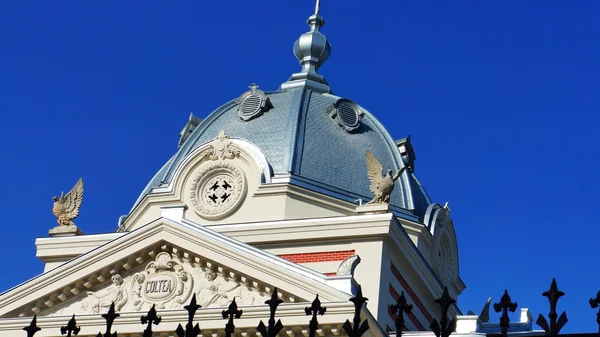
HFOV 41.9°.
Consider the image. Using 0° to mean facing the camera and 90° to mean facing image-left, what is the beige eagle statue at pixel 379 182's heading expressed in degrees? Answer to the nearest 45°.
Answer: approximately 315°
